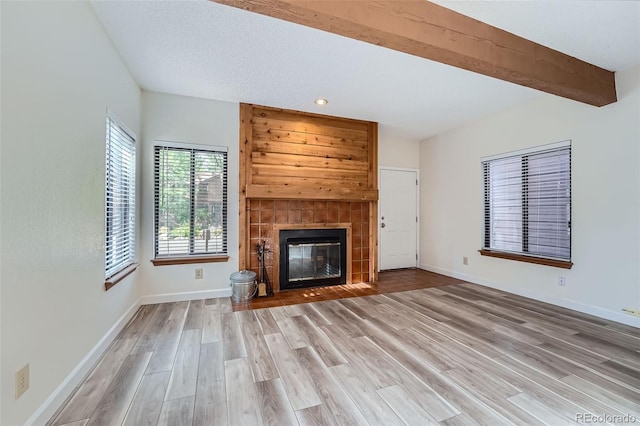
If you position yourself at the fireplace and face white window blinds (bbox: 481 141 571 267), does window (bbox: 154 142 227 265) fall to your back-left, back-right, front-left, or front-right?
back-right

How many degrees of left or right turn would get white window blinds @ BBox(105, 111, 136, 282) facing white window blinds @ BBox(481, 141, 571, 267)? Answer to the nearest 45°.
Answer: approximately 45° to its right

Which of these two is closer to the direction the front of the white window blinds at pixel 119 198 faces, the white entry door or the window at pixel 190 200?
the white entry door

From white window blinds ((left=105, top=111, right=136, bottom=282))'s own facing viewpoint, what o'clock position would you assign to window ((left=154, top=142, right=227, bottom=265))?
The window is roughly at 11 o'clock from the white window blinds.

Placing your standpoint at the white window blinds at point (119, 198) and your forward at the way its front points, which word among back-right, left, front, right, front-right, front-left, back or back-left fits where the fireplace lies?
front

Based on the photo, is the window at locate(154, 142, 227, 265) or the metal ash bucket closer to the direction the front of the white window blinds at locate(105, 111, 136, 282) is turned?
the metal ash bucket

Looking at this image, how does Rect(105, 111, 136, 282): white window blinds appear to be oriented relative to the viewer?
to the viewer's right

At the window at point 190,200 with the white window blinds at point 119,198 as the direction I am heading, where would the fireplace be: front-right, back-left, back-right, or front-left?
back-left

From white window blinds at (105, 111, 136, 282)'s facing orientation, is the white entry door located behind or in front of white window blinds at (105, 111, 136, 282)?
in front

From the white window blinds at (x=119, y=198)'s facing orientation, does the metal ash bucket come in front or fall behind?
in front
